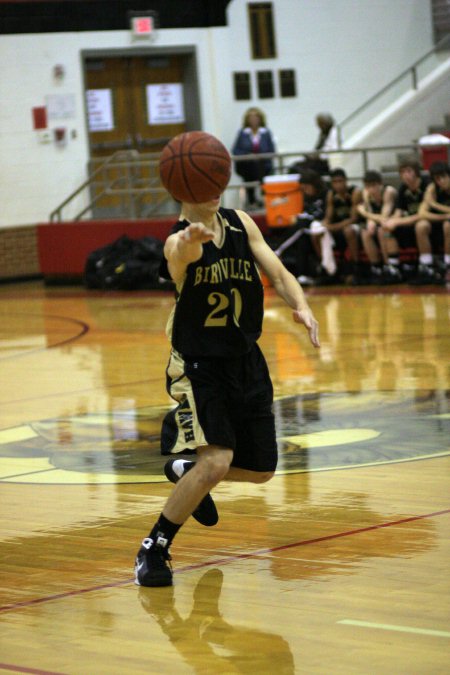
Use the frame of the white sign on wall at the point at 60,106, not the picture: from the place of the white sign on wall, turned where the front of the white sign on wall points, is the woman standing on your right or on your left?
on your left

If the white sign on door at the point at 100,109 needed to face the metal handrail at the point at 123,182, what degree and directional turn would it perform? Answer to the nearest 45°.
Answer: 0° — it already faces it

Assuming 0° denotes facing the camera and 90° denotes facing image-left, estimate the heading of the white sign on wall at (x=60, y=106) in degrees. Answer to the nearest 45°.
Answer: approximately 0°

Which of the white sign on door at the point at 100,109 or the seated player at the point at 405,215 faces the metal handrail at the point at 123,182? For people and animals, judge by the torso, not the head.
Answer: the white sign on door

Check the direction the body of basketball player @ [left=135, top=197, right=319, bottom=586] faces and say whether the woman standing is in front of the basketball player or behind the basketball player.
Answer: behind

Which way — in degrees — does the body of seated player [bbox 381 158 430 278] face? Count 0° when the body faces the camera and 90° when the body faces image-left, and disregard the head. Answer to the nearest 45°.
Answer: approximately 45°

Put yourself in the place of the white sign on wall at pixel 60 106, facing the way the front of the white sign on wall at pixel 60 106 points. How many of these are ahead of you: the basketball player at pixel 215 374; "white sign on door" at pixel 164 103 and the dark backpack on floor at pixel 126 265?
2

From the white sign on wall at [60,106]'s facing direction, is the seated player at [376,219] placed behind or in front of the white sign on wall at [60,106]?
in front

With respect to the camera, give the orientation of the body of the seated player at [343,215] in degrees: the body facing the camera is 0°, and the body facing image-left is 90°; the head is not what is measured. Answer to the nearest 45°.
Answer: approximately 0°
